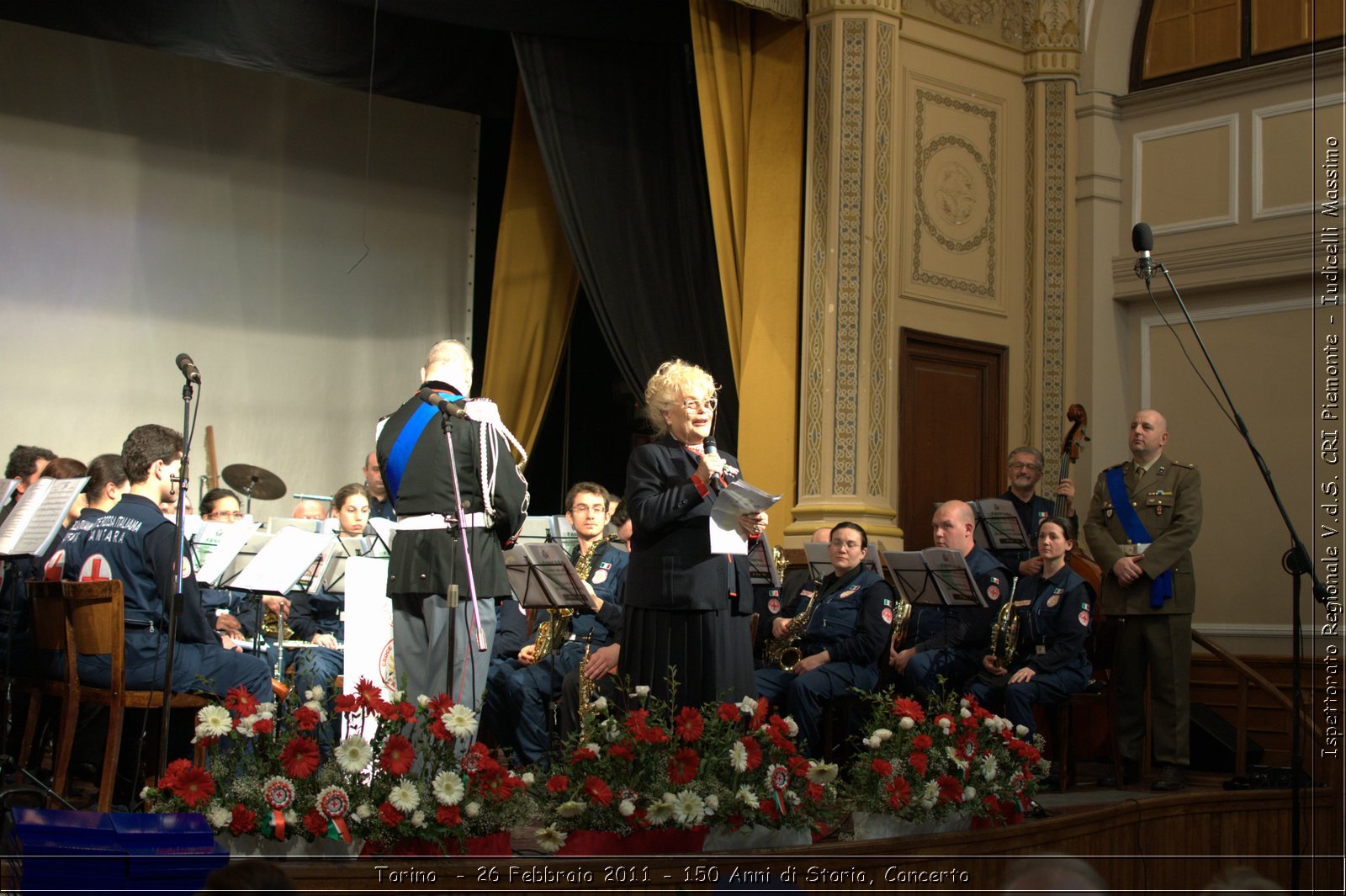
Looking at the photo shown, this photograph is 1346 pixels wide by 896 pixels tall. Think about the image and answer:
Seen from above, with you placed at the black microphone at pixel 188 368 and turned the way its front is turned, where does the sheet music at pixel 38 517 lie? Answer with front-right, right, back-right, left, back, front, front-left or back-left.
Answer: front

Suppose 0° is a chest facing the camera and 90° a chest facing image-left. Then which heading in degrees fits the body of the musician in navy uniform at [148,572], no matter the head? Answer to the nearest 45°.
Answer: approximately 225°

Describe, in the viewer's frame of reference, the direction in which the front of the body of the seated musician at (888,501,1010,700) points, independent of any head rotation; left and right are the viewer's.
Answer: facing to the left of the viewer

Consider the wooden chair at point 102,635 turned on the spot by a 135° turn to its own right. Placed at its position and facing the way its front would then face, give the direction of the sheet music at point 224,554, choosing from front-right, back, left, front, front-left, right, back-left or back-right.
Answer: back-left

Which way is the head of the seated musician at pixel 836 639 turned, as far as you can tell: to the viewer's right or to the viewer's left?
to the viewer's left

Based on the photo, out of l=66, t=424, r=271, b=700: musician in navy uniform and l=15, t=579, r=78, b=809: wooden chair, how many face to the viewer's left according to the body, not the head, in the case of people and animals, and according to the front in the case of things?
0

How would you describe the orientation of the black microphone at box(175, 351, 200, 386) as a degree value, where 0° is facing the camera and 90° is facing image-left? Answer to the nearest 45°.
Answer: approximately 135°

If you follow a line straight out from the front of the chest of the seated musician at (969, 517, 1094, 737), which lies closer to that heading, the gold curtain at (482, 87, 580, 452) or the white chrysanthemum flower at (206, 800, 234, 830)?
the white chrysanthemum flower

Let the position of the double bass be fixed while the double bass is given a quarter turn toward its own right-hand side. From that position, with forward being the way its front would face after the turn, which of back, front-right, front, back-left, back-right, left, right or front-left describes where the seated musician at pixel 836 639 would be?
left

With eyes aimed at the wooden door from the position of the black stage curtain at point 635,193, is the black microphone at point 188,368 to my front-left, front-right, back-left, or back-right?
back-right

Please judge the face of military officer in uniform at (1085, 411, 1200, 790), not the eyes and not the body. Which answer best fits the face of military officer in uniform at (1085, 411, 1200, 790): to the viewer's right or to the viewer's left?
to the viewer's left
